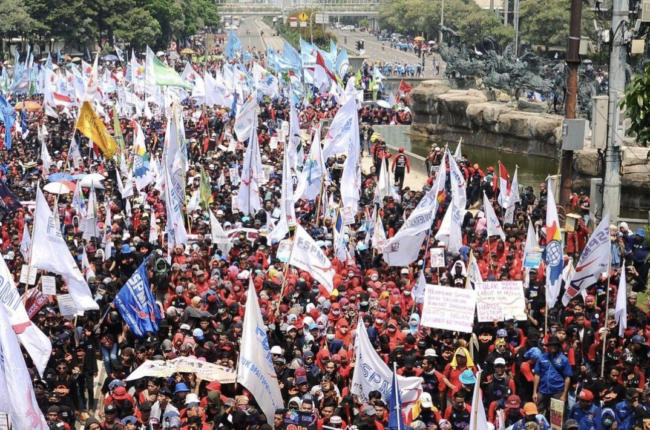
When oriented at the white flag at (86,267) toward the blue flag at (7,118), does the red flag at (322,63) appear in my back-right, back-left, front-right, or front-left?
front-right

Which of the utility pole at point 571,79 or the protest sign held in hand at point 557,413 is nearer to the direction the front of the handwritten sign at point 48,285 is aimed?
the protest sign held in hand

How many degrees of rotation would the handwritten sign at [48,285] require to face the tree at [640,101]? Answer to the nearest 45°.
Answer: approximately 90° to its left

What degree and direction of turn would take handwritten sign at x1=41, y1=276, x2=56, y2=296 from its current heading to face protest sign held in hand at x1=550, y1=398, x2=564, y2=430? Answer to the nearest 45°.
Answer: approximately 45° to its left

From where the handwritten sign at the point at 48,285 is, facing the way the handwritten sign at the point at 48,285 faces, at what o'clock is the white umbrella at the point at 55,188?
The white umbrella is roughly at 6 o'clock from the handwritten sign.

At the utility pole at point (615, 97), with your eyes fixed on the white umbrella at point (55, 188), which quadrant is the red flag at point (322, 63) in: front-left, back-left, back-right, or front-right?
front-right

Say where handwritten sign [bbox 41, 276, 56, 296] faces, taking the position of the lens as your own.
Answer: facing the viewer

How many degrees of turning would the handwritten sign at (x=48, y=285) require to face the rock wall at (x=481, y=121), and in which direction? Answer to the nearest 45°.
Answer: approximately 135° to its left

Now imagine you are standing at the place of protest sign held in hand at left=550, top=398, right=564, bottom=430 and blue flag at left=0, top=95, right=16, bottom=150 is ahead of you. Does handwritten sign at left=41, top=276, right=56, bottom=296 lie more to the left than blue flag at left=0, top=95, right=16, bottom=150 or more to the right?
left

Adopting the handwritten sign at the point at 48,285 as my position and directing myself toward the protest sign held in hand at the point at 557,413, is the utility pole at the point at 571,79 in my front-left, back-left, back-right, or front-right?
front-left

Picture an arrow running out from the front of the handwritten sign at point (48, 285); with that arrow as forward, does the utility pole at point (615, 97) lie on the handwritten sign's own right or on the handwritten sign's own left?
on the handwritten sign's own left

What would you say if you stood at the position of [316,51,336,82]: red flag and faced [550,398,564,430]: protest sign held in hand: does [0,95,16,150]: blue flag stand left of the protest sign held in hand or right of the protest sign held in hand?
right

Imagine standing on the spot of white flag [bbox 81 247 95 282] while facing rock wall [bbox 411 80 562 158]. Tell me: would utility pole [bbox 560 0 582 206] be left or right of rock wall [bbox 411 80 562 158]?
right
